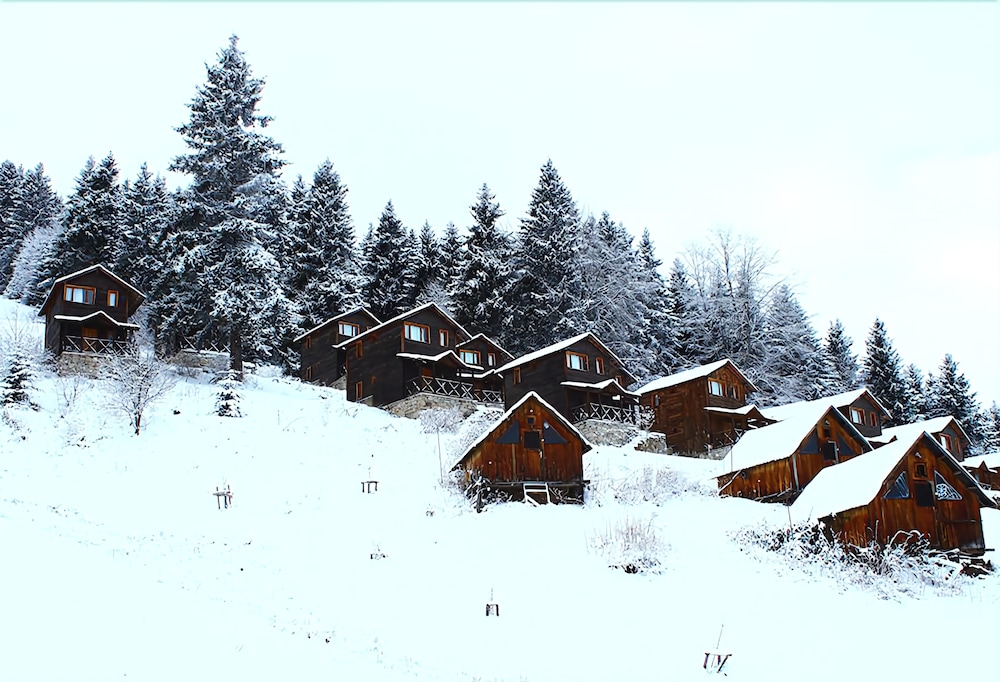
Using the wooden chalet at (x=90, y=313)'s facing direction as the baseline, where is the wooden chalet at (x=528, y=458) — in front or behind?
in front

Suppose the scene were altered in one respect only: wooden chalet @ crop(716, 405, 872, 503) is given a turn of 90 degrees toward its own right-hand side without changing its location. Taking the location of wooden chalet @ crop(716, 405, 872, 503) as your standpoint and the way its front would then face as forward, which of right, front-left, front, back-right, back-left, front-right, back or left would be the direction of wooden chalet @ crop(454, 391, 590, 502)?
front

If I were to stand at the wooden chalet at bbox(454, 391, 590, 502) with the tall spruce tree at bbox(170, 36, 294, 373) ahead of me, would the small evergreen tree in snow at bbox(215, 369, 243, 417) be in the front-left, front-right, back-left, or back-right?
front-left

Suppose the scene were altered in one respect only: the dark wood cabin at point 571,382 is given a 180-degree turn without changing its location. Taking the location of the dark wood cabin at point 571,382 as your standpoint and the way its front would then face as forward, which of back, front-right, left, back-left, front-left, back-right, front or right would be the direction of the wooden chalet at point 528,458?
back-left

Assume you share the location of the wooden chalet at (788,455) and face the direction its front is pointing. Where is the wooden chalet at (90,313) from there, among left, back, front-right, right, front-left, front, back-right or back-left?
back-right

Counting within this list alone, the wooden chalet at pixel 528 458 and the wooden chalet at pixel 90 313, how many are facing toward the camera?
2

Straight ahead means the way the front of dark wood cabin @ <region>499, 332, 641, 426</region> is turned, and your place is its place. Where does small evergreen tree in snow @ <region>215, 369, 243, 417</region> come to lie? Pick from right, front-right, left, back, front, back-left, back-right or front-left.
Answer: right

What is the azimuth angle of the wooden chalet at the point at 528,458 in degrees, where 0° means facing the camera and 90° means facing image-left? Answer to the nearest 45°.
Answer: approximately 0°

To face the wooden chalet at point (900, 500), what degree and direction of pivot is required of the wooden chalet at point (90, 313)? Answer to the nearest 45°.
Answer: approximately 45° to its left

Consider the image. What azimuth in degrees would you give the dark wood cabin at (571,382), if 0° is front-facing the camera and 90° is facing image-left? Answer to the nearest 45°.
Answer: approximately 315°

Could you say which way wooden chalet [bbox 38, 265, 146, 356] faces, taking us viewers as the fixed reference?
facing the viewer

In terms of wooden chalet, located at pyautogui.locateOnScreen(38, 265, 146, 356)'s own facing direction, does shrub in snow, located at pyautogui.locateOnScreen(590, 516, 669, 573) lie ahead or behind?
ahead

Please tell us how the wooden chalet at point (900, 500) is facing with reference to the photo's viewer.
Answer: facing the viewer and to the right of the viewer

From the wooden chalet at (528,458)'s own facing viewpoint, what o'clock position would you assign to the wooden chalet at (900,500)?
the wooden chalet at (900,500) is roughly at 9 o'clock from the wooden chalet at (528,458).
